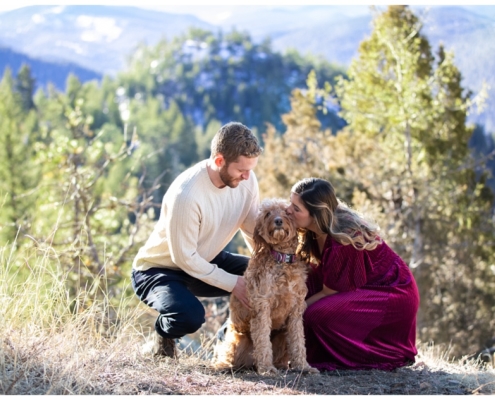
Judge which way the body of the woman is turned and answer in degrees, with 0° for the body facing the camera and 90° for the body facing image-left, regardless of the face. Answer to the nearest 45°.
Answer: approximately 90°

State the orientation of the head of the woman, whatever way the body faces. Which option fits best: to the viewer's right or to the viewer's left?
to the viewer's left

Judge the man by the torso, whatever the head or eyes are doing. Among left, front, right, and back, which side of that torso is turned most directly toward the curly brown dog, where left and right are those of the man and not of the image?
front

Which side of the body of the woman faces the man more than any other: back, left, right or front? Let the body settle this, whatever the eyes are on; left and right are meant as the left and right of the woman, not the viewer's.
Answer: front

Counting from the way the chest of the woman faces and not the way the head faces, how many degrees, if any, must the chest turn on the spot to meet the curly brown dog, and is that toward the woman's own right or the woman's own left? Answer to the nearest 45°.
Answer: approximately 45° to the woman's own left

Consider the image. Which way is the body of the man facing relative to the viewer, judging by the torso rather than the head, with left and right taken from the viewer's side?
facing the viewer and to the right of the viewer

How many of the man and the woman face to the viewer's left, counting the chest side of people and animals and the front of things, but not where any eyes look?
1

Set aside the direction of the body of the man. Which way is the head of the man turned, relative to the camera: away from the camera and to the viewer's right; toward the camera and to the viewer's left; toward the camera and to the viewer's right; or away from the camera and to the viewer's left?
toward the camera and to the viewer's right
